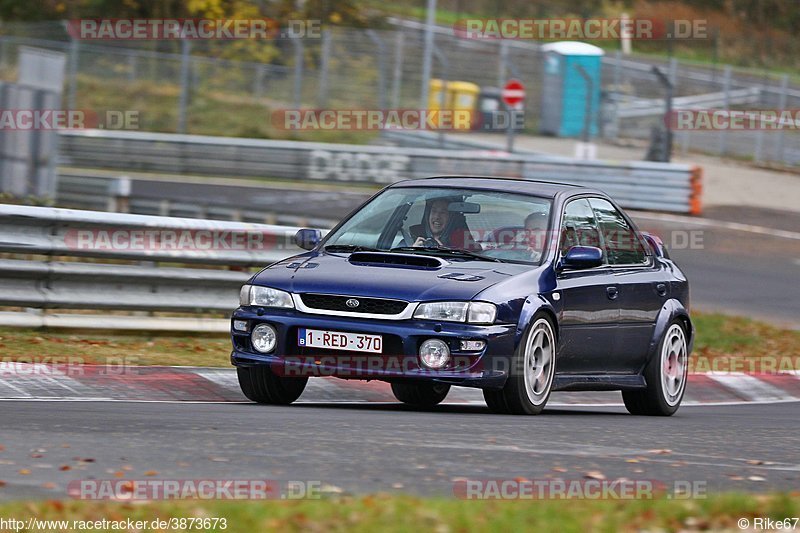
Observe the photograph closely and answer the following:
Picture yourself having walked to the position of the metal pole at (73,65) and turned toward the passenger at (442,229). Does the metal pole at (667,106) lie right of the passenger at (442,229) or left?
left

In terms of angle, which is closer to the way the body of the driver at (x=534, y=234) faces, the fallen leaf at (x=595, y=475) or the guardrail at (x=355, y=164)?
the fallen leaf

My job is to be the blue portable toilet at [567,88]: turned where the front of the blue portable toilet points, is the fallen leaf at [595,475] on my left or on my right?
on my left

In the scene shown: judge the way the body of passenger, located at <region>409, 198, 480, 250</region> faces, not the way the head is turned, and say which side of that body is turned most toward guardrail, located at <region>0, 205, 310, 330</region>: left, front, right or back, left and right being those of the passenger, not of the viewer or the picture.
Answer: right

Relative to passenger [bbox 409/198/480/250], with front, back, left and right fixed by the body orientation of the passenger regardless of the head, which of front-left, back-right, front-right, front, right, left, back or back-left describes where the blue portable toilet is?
back-right

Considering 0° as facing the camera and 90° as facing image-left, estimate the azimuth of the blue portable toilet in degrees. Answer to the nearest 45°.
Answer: approximately 45°

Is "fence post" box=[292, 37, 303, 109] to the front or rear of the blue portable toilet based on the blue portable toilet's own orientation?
to the front

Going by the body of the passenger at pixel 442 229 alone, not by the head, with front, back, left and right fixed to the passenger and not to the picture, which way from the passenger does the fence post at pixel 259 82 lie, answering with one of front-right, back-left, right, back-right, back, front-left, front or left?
back-right

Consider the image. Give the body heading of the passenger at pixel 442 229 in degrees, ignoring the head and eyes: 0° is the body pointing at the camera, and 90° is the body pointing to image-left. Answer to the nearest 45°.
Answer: approximately 45°

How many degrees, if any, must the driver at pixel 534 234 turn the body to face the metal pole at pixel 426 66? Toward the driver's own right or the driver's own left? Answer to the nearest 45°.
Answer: approximately 135° to the driver's own right
